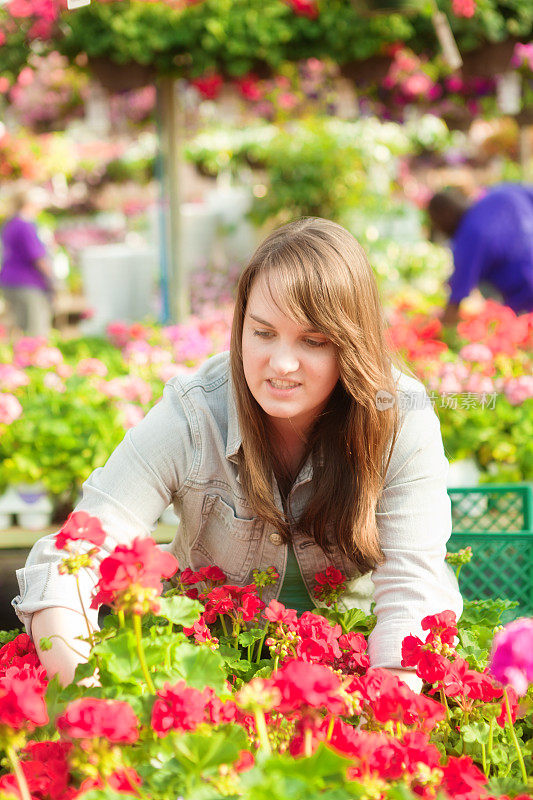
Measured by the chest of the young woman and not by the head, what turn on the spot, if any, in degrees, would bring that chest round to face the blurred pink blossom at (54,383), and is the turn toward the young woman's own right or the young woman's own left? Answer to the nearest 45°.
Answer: approximately 180°

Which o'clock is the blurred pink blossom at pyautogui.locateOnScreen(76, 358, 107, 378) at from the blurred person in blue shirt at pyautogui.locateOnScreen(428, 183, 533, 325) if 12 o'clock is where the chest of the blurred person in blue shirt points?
The blurred pink blossom is roughly at 11 o'clock from the blurred person in blue shirt.

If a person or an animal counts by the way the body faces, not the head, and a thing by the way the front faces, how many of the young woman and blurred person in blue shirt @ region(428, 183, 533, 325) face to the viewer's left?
1

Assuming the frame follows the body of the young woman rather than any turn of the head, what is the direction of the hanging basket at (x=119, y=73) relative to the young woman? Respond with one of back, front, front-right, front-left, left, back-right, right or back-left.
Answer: back

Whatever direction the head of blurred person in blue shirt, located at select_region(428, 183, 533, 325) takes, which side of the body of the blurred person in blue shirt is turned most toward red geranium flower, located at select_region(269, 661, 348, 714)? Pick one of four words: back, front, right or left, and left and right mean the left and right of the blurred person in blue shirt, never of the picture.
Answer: left

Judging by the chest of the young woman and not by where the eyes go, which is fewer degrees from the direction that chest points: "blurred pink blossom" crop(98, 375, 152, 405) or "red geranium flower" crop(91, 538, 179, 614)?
the red geranium flower

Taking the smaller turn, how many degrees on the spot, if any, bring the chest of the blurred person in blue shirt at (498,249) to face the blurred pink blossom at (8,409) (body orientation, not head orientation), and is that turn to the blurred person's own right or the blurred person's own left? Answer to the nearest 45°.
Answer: approximately 45° to the blurred person's own left

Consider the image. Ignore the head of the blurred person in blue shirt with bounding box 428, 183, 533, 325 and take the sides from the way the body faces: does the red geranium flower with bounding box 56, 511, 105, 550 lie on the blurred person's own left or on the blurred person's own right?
on the blurred person's own left

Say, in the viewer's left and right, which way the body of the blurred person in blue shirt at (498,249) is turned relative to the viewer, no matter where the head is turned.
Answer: facing to the left of the viewer

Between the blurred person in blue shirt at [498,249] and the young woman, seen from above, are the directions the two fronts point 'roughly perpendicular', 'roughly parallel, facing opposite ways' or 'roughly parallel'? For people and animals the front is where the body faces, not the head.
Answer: roughly perpendicular

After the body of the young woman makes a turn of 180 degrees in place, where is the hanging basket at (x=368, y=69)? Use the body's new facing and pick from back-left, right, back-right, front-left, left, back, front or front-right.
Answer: front
